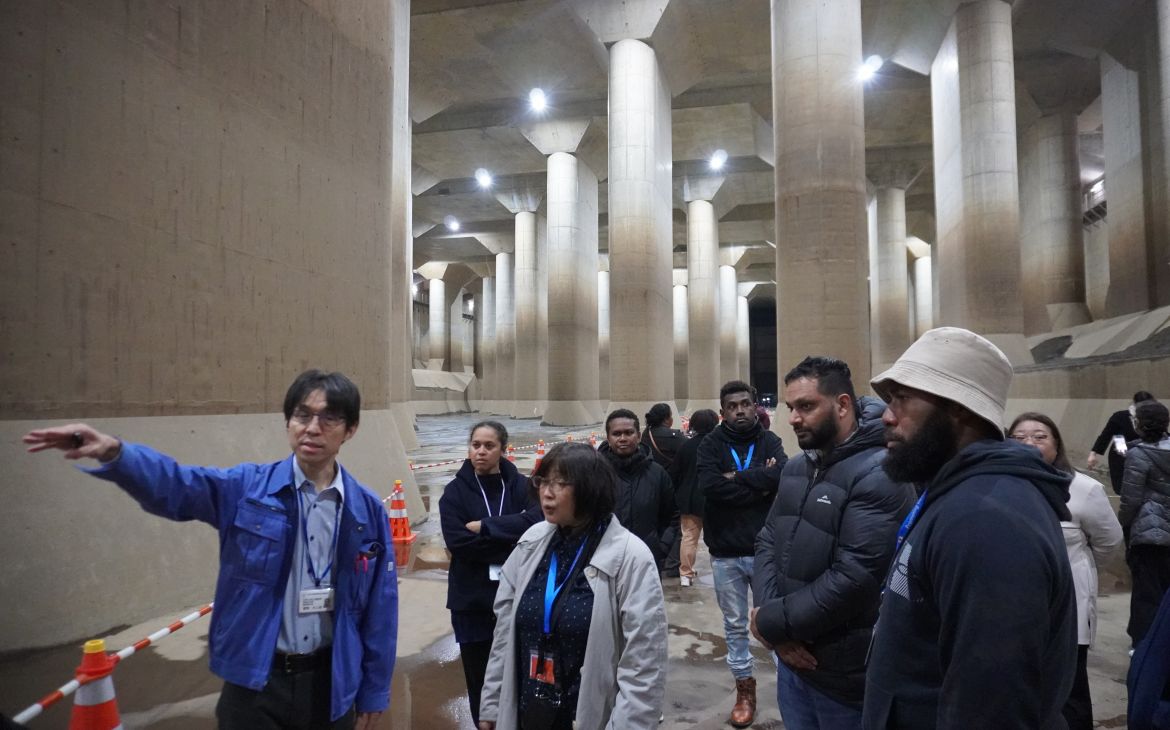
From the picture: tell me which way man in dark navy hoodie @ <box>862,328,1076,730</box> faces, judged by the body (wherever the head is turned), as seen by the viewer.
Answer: to the viewer's left

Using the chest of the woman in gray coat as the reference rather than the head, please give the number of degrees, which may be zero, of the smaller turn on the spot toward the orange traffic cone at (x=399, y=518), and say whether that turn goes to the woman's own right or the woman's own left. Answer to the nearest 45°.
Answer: approximately 135° to the woman's own right

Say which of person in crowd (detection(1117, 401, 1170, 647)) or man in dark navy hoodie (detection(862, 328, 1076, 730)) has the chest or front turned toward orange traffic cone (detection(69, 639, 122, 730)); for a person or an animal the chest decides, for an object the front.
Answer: the man in dark navy hoodie

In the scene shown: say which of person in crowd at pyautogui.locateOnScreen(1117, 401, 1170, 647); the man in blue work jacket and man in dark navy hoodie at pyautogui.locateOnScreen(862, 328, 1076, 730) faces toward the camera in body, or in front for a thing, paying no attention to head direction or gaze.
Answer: the man in blue work jacket

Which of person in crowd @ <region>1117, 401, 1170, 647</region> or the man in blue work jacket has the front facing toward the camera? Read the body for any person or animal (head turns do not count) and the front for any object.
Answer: the man in blue work jacket

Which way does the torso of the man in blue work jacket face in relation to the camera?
toward the camera

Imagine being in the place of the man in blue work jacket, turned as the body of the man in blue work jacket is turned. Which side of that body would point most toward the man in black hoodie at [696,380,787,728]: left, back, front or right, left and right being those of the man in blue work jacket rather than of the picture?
left

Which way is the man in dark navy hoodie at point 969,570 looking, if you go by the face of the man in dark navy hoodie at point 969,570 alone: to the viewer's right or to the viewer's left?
to the viewer's left

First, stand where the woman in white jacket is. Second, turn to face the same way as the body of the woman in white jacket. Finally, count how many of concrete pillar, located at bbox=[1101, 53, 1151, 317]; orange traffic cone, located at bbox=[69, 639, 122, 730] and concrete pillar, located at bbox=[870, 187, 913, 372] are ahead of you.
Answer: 1

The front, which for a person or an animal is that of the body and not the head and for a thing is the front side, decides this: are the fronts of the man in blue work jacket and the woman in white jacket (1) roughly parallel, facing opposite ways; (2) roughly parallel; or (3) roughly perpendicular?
roughly perpendicular

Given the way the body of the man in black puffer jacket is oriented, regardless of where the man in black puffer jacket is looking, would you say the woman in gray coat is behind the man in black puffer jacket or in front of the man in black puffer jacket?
in front
